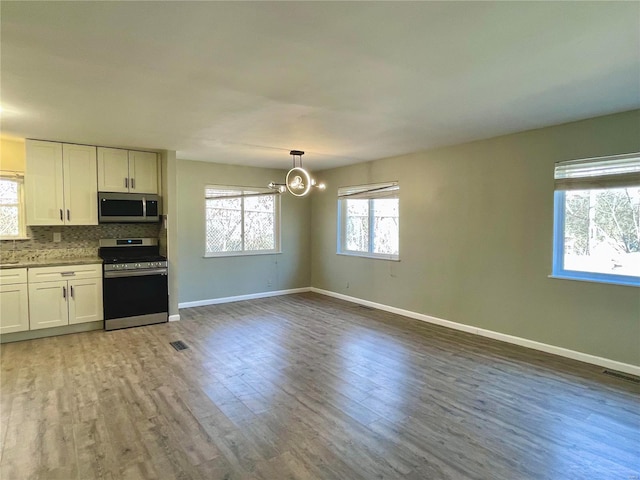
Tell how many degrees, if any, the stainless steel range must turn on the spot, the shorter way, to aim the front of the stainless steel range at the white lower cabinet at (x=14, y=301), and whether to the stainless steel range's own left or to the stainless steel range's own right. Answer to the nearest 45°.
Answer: approximately 90° to the stainless steel range's own right

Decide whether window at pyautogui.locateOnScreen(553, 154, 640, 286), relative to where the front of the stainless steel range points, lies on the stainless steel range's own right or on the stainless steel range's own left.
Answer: on the stainless steel range's own left
